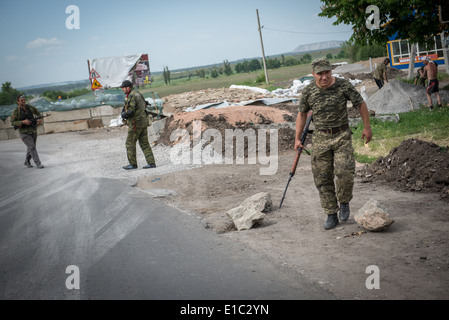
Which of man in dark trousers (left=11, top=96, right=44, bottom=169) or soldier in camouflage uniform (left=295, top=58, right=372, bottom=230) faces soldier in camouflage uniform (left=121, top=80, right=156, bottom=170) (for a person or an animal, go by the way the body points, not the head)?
the man in dark trousers

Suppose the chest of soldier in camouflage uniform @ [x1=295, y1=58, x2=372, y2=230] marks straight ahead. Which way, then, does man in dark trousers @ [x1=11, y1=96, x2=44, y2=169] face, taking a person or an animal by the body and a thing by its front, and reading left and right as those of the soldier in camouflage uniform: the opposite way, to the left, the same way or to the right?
to the left

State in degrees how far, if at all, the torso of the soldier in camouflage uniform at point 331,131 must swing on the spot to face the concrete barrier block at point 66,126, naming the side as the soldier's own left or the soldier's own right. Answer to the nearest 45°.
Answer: approximately 135° to the soldier's own right

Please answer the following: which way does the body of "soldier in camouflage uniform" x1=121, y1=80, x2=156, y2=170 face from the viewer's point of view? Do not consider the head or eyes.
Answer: to the viewer's left

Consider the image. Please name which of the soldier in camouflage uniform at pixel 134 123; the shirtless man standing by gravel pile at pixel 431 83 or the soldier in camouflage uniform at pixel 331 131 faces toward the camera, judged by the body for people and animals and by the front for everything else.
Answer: the soldier in camouflage uniform at pixel 331 131

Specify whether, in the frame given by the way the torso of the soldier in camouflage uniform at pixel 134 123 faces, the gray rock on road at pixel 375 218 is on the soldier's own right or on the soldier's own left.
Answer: on the soldier's own left

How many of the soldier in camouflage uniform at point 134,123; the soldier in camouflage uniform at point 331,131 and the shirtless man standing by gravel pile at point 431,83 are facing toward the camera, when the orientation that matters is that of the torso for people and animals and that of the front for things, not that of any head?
1

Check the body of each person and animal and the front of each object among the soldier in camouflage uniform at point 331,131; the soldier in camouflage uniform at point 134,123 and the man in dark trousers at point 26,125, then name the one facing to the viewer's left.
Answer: the soldier in camouflage uniform at point 134,123

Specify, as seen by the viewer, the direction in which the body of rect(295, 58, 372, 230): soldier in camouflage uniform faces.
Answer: toward the camera

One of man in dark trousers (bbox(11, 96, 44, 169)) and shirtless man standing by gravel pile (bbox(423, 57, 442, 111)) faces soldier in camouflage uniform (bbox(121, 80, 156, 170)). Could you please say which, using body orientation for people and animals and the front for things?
the man in dark trousers

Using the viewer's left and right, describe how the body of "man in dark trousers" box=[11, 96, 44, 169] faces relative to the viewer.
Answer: facing the viewer and to the right of the viewer
